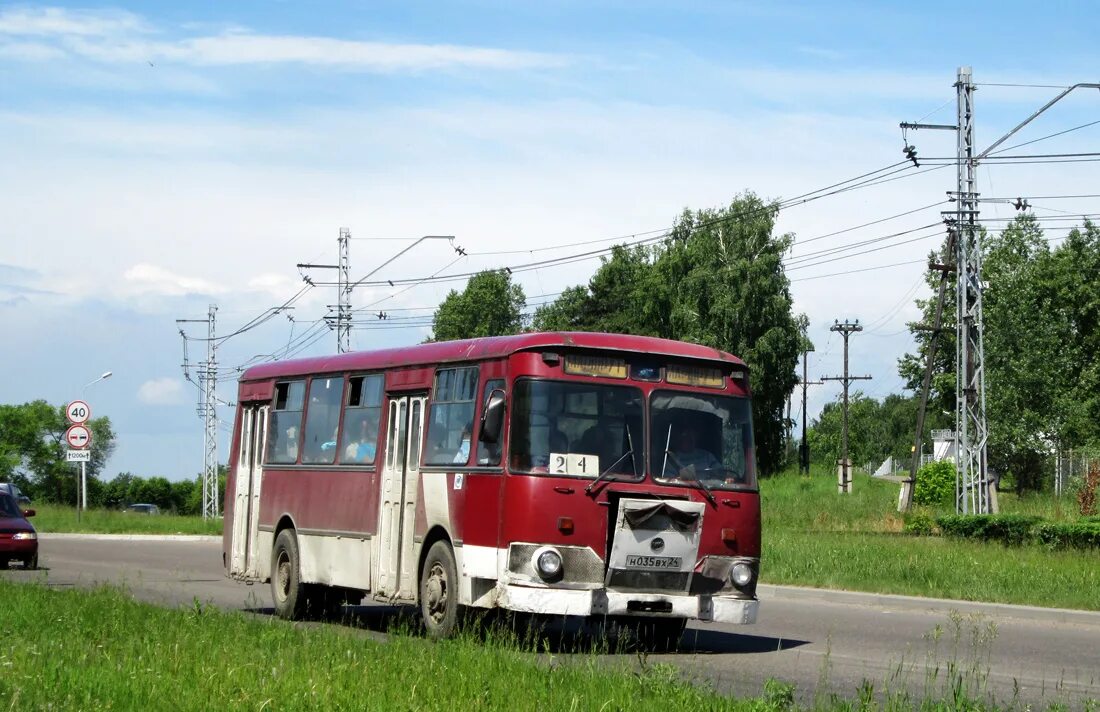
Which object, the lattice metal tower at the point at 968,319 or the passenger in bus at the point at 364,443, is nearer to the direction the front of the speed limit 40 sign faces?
the passenger in bus

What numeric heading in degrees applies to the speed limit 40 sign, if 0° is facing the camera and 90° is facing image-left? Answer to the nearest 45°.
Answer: approximately 0°

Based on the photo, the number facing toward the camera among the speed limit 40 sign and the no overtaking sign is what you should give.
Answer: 2

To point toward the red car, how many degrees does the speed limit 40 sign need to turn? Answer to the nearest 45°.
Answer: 0° — it already faces it

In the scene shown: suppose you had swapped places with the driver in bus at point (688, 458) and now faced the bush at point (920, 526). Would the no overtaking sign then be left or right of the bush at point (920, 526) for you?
left

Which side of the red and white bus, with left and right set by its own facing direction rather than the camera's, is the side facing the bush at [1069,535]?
left

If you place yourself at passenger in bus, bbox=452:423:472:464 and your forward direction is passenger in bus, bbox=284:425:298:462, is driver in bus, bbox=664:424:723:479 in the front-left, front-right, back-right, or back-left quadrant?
back-right

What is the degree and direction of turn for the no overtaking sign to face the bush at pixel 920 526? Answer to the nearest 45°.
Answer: approximately 45° to its left
